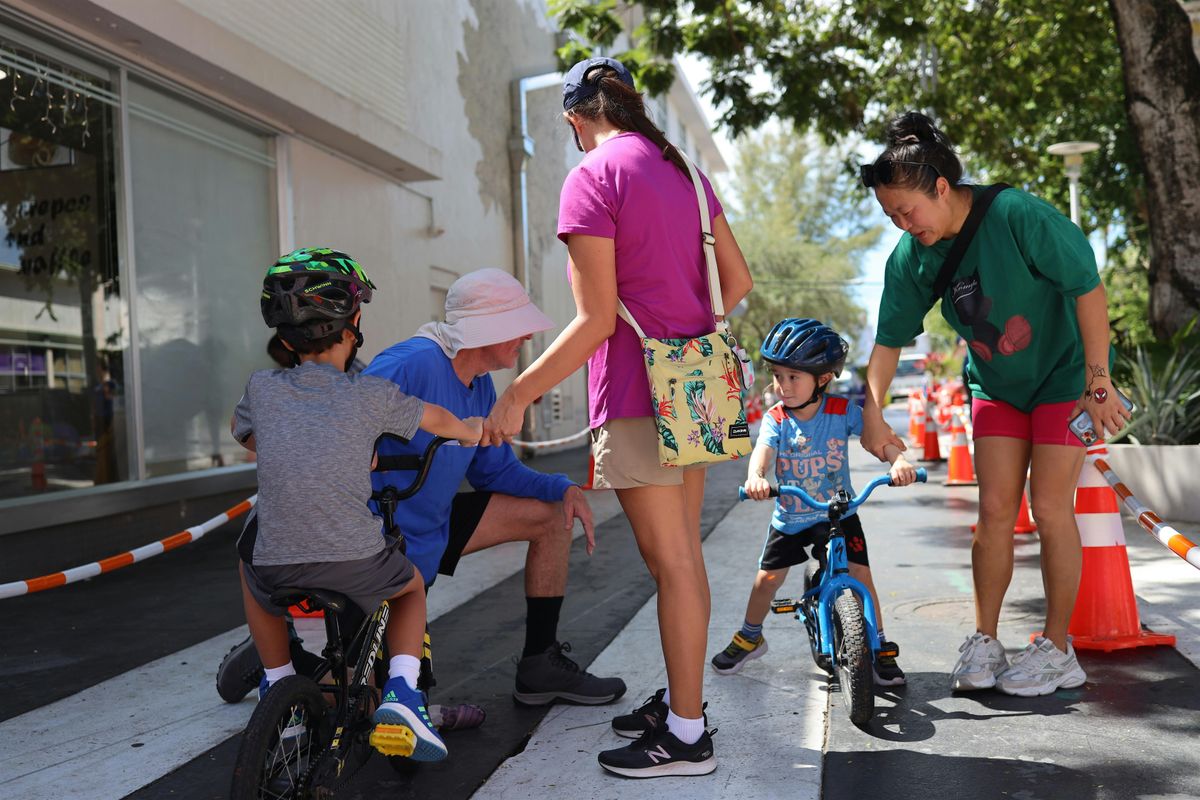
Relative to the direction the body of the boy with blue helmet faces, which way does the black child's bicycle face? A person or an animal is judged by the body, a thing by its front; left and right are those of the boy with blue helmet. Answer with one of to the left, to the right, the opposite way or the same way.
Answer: the opposite way

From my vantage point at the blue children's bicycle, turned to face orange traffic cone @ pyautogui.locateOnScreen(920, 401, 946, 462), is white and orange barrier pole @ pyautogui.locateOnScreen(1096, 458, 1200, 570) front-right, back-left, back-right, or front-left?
front-right

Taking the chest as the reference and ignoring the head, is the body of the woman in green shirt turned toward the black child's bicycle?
yes

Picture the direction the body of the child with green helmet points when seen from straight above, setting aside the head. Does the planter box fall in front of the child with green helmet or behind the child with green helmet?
in front

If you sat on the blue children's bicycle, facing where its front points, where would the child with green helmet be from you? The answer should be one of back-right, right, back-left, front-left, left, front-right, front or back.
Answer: front-right

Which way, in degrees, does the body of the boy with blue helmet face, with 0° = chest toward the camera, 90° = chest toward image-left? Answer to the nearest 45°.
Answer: approximately 0°

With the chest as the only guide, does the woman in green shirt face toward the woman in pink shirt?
yes

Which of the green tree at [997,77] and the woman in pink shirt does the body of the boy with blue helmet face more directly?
the woman in pink shirt

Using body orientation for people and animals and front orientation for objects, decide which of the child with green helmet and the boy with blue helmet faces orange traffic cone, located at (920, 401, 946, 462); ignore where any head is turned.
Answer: the child with green helmet

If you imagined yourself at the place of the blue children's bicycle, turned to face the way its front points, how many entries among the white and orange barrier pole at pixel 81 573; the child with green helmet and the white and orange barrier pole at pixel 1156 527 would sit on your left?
1

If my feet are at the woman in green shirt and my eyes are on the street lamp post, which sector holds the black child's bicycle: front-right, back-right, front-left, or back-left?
back-left

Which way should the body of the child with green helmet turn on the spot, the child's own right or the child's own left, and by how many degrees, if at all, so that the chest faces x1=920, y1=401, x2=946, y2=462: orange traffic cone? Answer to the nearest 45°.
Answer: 0° — they already face it

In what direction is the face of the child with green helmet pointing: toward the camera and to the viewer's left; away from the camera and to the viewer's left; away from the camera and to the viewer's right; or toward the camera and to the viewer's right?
away from the camera and to the viewer's right

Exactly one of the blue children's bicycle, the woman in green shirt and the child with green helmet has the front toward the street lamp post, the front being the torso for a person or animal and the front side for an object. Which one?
the child with green helmet

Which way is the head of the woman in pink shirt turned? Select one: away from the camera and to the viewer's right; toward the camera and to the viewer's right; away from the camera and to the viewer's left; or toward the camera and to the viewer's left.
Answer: away from the camera and to the viewer's left

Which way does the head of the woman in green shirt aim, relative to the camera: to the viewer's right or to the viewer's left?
to the viewer's left

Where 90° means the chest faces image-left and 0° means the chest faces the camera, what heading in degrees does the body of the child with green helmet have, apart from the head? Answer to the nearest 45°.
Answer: approximately 225°

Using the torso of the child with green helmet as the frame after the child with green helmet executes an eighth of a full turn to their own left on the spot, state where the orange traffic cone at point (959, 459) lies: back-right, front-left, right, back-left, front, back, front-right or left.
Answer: front-right

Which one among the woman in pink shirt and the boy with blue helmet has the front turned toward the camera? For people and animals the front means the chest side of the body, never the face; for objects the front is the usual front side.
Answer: the boy with blue helmet

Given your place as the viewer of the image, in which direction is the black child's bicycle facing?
facing away from the viewer and to the right of the viewer
